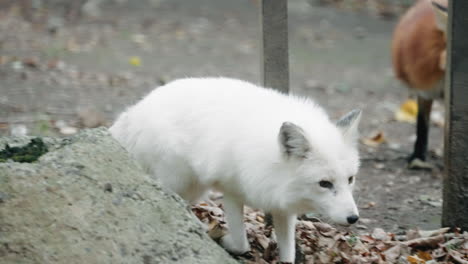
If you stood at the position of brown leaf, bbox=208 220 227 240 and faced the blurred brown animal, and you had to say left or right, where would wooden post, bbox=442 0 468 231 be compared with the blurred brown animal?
right

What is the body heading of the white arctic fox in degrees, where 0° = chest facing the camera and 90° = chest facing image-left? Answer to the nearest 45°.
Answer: approximately 315°

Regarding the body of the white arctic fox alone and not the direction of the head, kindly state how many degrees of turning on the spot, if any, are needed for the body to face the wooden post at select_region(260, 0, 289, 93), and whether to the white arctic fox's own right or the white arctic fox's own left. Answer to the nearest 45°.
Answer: approximately 135° to the white arctic fox's own left

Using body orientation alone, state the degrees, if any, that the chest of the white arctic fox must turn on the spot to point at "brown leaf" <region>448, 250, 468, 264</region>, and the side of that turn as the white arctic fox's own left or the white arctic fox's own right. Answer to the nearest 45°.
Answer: approximately 45° to the white arctic fox's own left

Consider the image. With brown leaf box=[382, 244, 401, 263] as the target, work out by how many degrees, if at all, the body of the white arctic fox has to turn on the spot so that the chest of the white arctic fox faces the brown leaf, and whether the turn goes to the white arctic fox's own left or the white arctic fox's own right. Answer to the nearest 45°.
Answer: approximately 45° to the white arctic fox's own left

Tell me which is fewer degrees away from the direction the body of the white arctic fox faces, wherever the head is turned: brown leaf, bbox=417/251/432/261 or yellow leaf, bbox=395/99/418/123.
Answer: the brown leaf
